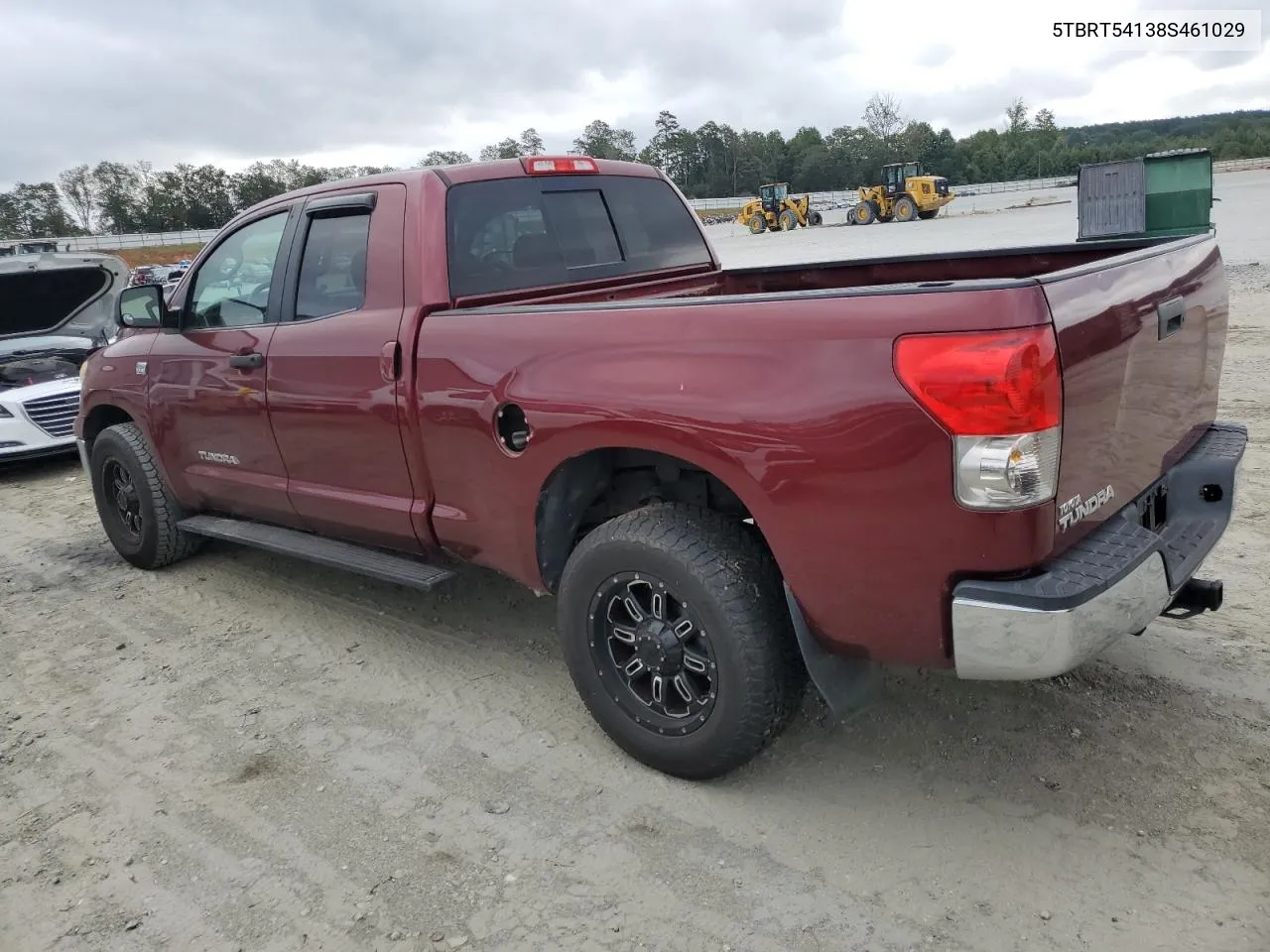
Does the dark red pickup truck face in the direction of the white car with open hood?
yes

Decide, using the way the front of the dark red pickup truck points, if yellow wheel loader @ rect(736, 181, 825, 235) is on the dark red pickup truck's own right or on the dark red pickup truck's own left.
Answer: on the dark red pickup truck's own right

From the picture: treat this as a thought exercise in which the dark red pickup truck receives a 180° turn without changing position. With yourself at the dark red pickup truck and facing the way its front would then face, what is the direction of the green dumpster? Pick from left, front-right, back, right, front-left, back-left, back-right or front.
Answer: left

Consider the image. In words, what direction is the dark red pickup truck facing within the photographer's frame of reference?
facing away from the viewer and to the left of the viewer

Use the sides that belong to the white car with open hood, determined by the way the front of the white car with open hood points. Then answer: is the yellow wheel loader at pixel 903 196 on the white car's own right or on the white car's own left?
on the white car's own left

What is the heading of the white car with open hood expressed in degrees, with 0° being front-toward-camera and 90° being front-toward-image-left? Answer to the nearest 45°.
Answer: approximately 315°

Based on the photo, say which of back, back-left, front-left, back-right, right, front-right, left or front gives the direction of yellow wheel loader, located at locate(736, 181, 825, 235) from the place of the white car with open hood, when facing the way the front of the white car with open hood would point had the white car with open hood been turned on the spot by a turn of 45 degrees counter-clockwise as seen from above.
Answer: front-left

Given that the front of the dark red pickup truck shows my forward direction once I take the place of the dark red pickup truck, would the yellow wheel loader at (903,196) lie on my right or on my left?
on my right
